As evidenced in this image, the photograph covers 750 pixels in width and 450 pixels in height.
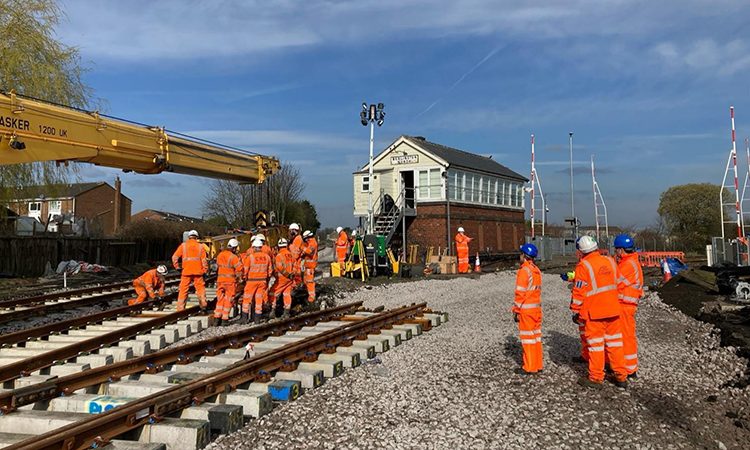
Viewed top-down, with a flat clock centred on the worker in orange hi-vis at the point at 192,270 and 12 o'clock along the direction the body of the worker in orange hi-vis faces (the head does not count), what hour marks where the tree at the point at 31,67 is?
The tree is roughly at 11 o'clock from the worker in orange hi-vis.

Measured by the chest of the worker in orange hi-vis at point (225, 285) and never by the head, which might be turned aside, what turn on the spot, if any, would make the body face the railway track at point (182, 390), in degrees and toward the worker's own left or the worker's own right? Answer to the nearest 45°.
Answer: approximately 135° to the worker's own right

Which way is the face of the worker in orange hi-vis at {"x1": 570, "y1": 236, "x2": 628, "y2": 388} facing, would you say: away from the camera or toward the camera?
away from the camera

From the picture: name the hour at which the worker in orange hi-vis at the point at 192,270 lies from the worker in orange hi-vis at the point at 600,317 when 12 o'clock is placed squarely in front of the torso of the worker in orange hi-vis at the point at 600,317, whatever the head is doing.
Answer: the worker in orange hi-vis at the point at 192,270 is roughly at 11 o'clock from the worker in orange hi-vis at the point at 600,317.

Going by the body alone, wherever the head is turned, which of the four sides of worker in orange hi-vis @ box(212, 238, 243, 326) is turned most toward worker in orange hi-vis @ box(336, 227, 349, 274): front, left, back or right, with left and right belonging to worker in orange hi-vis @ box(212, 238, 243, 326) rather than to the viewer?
front

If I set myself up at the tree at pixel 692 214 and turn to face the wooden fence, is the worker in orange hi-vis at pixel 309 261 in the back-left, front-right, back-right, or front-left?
front-left

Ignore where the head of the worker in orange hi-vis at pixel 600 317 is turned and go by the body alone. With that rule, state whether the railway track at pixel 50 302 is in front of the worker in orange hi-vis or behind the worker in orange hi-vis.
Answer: in front

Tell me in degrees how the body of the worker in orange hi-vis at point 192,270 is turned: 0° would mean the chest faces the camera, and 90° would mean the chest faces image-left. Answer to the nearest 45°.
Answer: approximately 180°

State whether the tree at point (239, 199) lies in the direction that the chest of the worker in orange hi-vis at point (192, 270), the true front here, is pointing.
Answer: yes

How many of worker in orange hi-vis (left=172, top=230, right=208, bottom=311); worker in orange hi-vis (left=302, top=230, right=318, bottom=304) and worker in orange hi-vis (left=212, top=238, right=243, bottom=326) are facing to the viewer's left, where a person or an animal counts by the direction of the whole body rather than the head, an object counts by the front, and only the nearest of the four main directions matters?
1

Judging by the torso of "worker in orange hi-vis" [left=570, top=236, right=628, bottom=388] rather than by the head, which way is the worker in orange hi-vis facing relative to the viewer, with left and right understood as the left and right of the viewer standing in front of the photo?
facing away from the viewer and to the left of the viewer

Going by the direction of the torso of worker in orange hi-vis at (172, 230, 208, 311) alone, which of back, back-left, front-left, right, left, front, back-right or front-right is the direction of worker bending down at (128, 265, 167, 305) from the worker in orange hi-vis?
front-left
